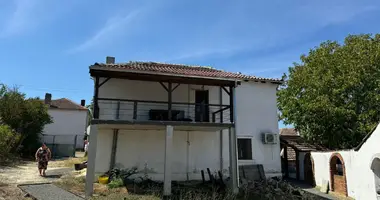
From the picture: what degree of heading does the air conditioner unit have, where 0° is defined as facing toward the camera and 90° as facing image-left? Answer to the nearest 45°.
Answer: approximately 0°

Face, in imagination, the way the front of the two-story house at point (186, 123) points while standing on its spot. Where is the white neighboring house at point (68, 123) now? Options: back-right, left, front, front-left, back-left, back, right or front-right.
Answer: back-right

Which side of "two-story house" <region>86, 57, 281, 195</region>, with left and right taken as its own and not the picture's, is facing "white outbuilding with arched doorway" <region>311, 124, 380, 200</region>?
left

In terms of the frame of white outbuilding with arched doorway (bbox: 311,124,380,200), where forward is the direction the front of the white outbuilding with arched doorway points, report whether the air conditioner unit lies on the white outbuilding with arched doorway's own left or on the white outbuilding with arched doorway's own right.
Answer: on the white outbuilding with arched doorway's own right

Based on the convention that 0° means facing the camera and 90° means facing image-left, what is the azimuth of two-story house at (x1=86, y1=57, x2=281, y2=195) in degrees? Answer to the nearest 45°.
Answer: approximately 0°

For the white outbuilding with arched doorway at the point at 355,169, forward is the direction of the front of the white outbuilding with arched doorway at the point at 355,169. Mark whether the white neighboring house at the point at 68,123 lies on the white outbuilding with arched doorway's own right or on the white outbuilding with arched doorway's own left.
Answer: on the white outbuilding with arched doorway's own right

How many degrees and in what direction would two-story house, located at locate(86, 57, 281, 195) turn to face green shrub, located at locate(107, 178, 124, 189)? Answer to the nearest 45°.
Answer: approximately 45° to its right

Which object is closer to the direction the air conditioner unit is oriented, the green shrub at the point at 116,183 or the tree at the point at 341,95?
the green shrub
